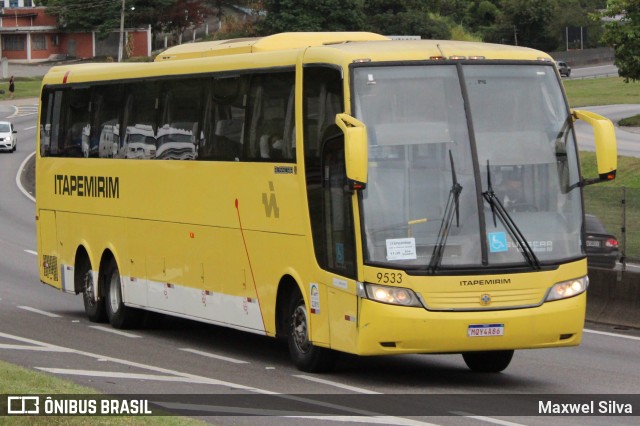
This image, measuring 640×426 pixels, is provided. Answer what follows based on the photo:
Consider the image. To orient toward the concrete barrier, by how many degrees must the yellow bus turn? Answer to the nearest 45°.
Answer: approximately 90° to its left

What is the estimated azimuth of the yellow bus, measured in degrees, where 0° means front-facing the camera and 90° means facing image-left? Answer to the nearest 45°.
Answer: approximately 315°
